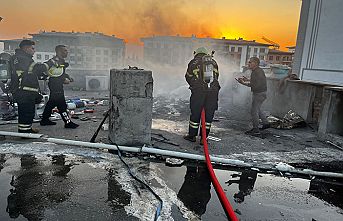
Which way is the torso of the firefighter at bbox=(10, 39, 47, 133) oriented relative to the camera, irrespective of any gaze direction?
to the viewer's right

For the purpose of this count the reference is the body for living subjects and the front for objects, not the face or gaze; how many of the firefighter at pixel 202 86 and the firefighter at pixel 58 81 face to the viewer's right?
1

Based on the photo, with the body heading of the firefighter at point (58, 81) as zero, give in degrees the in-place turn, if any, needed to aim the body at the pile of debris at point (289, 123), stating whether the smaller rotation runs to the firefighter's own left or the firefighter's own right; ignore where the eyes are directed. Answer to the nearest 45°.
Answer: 0° — they already face it

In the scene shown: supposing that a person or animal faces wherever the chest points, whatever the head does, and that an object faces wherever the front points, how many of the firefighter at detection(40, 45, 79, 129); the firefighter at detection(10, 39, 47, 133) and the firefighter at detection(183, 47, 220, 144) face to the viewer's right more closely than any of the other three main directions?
2

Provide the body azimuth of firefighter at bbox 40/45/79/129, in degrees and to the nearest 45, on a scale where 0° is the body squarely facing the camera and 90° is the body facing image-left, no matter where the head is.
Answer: approximately 270°

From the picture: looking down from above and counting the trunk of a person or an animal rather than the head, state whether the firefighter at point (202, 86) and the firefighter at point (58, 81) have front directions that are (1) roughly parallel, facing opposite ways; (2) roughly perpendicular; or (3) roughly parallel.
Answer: roughly perpendicular
